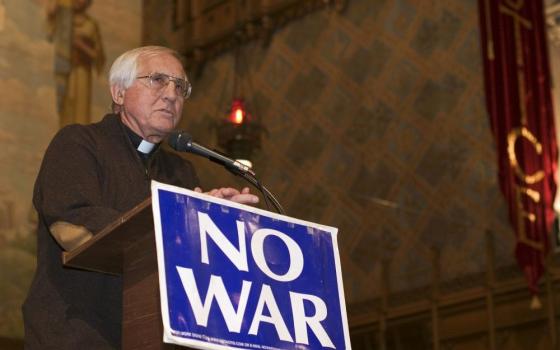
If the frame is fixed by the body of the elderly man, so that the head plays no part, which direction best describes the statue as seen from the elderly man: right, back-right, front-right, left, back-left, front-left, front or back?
back-left

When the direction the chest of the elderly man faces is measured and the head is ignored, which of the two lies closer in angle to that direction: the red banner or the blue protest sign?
the blue protest sign

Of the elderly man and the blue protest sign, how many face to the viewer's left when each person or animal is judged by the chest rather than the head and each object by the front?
0

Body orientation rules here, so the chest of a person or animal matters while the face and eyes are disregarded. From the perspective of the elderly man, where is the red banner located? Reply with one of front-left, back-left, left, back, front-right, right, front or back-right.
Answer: left

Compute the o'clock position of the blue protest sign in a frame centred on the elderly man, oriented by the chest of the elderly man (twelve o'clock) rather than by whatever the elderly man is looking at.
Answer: The blue protest sign is roughly at 12 o'clock from the elderly man.

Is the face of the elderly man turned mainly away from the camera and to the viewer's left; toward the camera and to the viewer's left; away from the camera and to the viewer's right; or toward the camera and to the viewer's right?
toward the camera and to the viewer's right

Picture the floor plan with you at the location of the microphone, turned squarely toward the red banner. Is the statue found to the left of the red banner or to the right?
left

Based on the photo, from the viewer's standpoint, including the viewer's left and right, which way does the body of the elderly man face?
facing the viewer and to the right of the viewer

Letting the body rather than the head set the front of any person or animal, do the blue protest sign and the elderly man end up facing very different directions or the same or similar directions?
same or similar directions

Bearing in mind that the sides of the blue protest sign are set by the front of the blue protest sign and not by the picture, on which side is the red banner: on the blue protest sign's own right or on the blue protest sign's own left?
on the blue protest sign's own left
